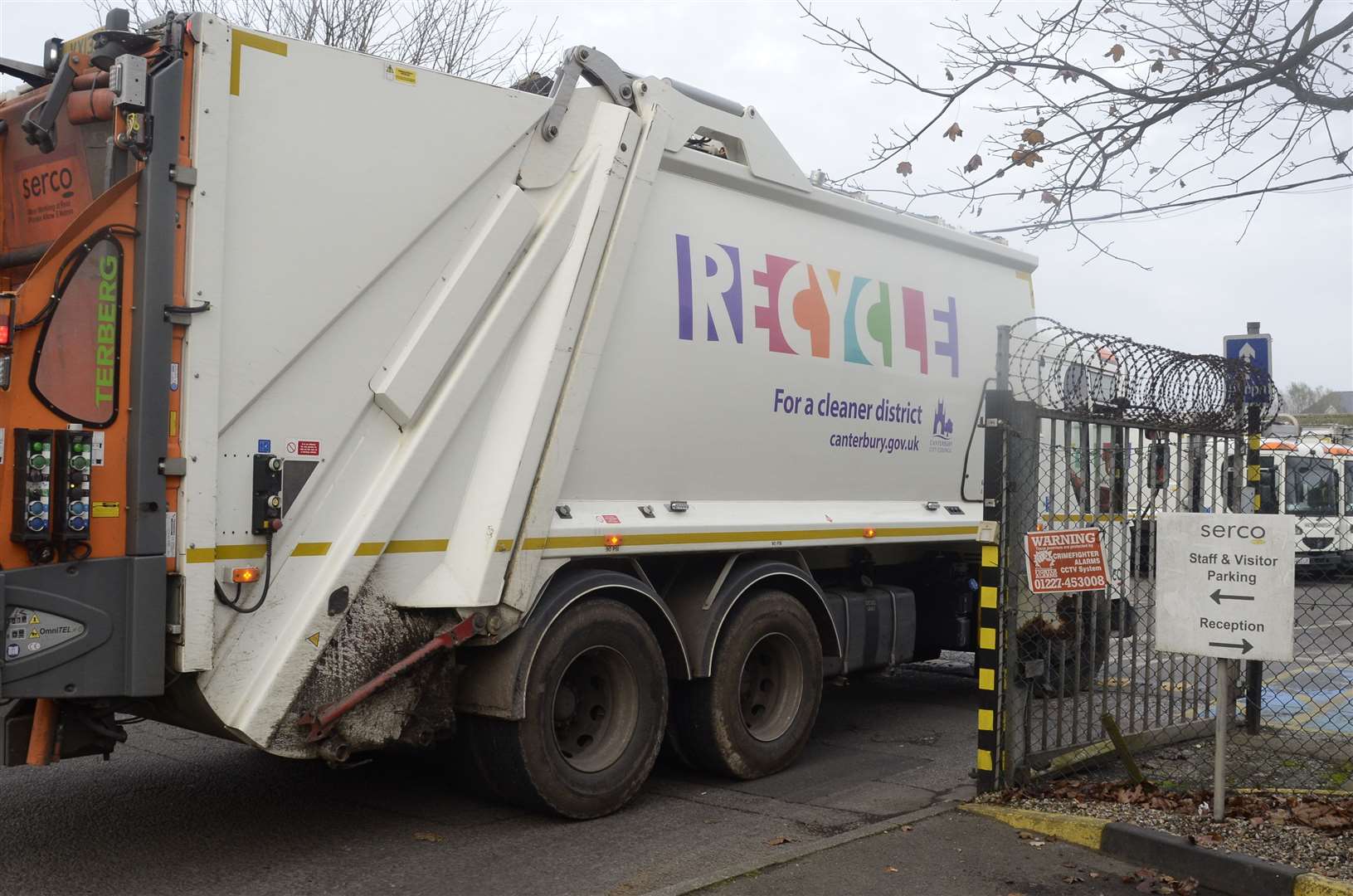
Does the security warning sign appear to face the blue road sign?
no

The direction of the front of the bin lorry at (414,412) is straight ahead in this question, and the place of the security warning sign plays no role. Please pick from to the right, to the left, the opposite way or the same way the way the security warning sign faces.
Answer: the opposite way

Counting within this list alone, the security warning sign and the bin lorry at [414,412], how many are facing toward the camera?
1

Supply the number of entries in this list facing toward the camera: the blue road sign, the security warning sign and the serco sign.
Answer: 3

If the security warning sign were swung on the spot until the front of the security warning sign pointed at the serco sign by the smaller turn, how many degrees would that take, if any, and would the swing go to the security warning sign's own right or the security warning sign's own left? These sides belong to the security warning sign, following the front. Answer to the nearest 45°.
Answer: approximately 45° to the security warning sign's own left

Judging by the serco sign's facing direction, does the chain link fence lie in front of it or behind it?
behind

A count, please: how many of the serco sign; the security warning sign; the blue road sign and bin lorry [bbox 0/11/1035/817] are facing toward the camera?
3

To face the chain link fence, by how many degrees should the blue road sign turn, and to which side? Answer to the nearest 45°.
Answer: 0° — it already faces it

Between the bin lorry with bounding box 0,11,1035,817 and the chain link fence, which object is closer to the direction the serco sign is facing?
the bin lorry

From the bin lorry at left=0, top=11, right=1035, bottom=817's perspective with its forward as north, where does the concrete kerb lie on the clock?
The concrete kerb is roughly at 2 o'clock from the bin lorry.

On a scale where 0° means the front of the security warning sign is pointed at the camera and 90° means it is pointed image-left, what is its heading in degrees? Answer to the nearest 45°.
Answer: approximately 0°

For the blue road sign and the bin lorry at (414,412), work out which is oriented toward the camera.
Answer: the blue road sign

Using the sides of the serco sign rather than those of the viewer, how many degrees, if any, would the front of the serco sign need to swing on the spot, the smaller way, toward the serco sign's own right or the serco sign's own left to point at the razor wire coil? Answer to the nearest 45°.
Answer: approximately 180°

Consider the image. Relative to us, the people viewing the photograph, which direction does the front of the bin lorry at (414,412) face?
facing away from the viewer and to the right of the viewer

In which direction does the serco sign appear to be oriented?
toward the camera

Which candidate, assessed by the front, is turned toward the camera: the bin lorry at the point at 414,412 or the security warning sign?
the security warning sign
